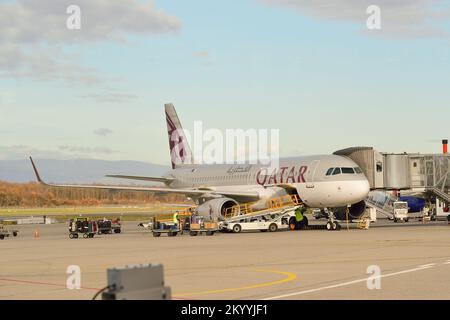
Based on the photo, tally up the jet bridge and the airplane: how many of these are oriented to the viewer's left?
1

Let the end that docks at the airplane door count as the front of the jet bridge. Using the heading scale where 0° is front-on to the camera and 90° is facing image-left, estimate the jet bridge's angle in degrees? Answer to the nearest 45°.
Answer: approximately 90°

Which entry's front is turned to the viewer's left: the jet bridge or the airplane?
the jet bridge

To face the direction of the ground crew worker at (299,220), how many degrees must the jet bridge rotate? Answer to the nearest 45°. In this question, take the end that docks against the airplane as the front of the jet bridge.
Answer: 0° — it already faces them

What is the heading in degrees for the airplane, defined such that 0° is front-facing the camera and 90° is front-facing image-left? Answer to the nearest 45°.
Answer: approximately 315°

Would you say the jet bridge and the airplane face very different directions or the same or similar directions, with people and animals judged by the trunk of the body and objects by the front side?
very different directions

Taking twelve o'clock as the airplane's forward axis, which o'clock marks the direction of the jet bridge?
The jet bridge is roughly at 10 o'clock from the airplane.
